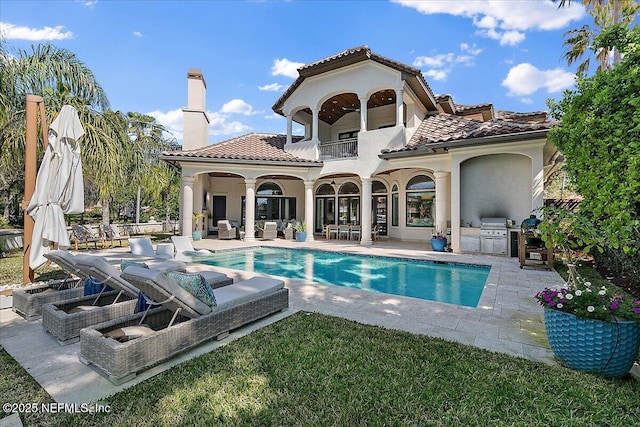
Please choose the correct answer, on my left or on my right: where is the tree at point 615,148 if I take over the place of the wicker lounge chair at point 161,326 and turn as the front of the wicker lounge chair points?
on my right

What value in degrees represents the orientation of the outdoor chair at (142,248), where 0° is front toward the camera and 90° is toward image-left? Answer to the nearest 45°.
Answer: approximately 315°

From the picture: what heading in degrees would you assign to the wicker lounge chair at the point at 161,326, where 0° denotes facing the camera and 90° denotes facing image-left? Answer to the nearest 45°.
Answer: approximately 225°

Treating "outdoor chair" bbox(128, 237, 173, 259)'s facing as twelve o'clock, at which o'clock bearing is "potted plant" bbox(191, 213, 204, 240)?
The potted plant is roughly at 8 o'clock from the outdoor chair.

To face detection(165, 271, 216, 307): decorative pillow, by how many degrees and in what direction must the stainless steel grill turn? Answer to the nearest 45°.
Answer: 0° — it already faces it

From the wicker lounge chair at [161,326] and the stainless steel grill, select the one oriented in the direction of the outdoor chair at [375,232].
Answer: the wicker lounge chair

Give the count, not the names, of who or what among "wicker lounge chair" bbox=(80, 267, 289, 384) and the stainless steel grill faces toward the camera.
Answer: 1

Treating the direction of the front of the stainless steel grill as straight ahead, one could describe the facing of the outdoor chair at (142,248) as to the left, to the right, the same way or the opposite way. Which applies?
to the left

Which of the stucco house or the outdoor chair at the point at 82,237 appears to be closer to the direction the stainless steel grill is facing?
the outdoor chair
